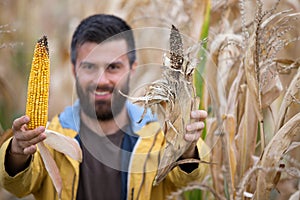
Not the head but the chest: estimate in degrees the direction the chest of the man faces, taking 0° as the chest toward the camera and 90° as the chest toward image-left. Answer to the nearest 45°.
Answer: approximately 0°
